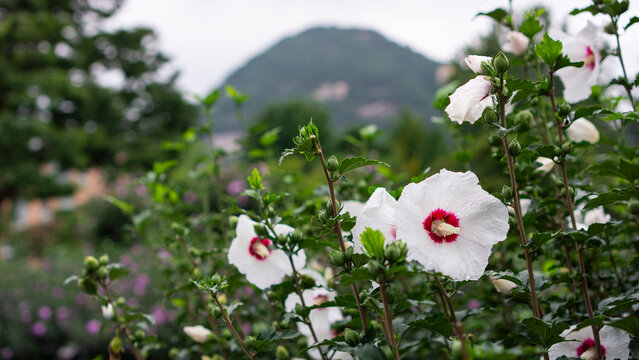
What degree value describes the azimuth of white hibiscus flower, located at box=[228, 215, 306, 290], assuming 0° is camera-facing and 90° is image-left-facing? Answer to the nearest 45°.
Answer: approximately 0°

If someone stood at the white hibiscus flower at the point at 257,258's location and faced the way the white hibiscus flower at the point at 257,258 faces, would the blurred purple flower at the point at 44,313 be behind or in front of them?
behind

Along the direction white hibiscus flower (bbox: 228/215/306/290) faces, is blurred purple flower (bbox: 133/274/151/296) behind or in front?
behind
